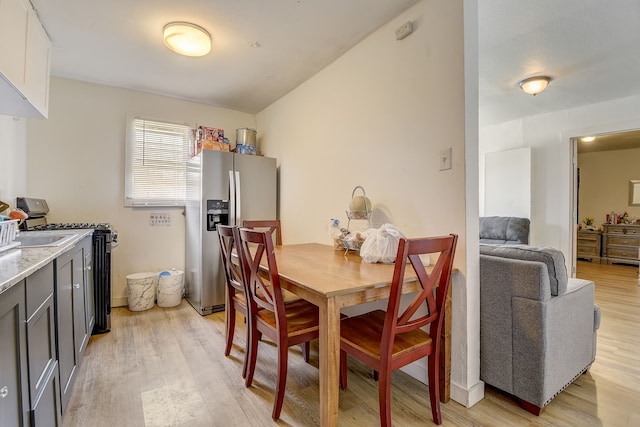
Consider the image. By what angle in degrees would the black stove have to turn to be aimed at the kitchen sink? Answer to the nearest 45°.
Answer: approximately 135° to its right

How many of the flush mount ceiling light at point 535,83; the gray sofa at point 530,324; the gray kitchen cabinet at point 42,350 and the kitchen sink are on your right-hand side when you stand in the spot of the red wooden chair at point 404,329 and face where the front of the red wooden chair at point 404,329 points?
2

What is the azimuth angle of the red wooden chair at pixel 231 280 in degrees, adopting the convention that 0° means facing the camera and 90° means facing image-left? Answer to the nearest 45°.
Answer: approximately 225°

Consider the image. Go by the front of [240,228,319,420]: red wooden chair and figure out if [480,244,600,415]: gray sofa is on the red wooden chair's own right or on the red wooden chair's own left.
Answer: on the red wooden chair's own right

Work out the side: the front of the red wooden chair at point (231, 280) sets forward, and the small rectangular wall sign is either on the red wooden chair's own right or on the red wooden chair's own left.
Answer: on the red wooden chair's own left

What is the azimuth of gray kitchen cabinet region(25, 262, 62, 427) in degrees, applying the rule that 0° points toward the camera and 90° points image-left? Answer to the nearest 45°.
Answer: approximately 270°

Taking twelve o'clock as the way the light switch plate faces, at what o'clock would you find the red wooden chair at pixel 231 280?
The red wooden chair is roughly at 1 o'clock from the light switch plate.

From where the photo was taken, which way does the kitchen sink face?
to the viewer's right
